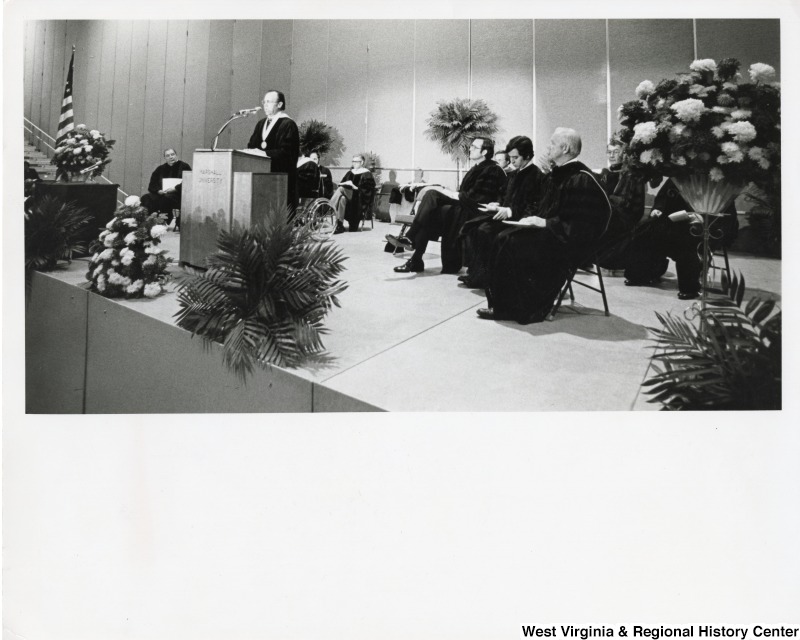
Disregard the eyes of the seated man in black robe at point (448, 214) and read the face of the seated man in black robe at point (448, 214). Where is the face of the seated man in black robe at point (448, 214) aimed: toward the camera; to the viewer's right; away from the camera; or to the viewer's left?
to the viewer's left

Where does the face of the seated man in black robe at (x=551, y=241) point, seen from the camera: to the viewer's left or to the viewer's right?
to the viewer's left

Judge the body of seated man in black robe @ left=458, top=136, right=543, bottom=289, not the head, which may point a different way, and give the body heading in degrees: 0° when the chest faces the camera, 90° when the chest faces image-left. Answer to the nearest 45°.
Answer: approximately 90°

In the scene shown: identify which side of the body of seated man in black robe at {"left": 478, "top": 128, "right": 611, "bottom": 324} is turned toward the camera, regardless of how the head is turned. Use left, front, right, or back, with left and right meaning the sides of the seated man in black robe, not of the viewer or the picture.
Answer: left

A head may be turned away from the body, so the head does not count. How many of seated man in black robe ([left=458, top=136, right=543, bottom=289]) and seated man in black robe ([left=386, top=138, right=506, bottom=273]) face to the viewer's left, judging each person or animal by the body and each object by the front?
2

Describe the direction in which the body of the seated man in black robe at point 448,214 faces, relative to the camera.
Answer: to the viewer's left

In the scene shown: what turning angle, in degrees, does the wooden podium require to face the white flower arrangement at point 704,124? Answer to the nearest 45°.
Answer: approximately 90° to its left

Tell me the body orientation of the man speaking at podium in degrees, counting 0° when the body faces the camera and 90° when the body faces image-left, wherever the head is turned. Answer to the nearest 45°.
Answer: approximately 45°
